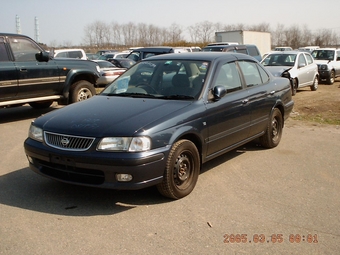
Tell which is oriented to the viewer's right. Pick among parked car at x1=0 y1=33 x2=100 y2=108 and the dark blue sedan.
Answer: the parked car

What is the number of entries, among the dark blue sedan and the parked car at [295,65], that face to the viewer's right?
0

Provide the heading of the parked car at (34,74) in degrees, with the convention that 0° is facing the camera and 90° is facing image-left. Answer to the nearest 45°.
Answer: approximately 270°

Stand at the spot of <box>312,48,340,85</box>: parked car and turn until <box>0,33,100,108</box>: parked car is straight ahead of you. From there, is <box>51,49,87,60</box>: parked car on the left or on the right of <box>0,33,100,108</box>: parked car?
right

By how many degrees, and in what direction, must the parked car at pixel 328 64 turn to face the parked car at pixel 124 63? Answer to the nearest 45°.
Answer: approximately 45° to its right

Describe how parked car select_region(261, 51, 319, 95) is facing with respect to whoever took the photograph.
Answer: facing the viewer and to the left of the viewer

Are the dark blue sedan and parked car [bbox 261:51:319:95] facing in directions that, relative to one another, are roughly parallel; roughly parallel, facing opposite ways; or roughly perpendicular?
roughly parallel

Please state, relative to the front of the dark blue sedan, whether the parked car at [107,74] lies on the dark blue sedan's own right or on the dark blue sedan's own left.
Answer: on the dark blue sedan's own right

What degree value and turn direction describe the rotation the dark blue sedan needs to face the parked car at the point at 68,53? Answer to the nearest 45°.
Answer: approximately 135° to its right

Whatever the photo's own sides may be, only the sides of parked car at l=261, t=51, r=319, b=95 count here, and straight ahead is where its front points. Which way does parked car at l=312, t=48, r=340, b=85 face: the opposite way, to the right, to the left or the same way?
the same way
